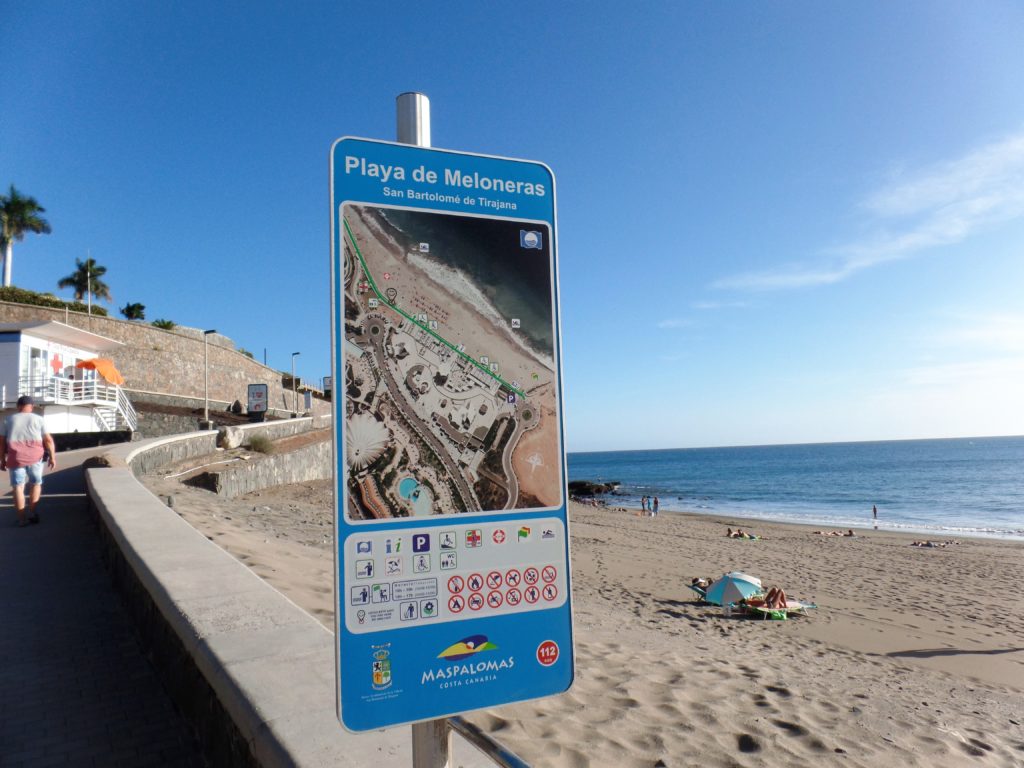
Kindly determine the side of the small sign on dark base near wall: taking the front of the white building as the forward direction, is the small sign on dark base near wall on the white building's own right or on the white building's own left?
on the white building's own left

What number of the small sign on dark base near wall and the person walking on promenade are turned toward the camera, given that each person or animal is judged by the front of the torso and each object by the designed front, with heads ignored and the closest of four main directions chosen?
1

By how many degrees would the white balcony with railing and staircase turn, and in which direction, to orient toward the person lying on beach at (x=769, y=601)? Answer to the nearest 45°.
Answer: approximately 45° to its right

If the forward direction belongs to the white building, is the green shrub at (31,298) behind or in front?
behind

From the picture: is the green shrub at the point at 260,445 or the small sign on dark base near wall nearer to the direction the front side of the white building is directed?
the green shrub

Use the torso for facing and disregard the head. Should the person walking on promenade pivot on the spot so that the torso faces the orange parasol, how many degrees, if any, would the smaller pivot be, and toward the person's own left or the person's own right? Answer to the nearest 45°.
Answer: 0° — they already face it

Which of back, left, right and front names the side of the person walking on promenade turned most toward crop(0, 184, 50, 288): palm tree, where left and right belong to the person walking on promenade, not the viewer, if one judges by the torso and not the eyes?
front

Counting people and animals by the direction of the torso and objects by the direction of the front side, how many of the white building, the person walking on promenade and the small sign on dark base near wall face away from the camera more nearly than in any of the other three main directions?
1

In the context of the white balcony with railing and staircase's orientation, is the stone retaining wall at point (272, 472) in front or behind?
in front

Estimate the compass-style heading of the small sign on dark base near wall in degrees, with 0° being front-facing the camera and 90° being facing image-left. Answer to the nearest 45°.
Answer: approximately 0°

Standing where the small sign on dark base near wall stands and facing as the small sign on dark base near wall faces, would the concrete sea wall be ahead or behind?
ahead

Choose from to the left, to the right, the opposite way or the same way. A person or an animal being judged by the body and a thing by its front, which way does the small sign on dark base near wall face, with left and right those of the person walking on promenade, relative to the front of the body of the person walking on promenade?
the opposite way

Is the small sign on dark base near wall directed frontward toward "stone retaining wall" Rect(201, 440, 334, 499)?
yes

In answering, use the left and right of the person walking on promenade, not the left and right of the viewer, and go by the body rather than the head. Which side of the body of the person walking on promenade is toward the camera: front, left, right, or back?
back

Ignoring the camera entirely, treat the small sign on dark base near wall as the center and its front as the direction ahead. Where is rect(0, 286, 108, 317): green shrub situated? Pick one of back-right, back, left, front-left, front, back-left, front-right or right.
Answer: back-right
